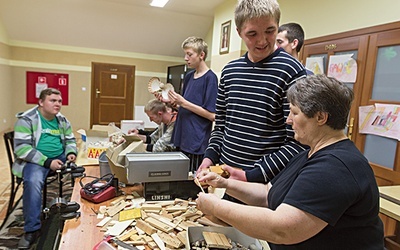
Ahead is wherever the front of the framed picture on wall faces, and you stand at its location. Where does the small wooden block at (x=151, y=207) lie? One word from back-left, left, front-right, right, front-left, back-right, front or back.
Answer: front-left

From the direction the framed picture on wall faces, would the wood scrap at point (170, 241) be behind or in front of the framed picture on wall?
in front

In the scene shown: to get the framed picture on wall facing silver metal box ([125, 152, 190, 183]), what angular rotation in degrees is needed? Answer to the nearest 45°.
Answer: approximately 45° to its left

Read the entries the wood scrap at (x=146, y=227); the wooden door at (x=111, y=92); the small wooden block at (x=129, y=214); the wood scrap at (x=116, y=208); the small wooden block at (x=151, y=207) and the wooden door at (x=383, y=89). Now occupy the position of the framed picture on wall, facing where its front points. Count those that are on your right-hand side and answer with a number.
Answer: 1

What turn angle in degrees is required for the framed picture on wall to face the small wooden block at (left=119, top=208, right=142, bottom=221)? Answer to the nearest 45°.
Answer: approximately 45° to its left

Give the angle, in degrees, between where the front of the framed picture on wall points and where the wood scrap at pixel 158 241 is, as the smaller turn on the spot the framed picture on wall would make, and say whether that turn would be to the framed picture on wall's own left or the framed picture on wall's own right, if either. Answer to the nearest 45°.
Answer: approximately 45° to the framed picture on wall's own left

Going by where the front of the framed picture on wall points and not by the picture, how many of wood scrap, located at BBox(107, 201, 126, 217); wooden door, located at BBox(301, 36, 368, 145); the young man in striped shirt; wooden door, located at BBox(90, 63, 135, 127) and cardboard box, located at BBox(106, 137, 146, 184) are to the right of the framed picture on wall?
1

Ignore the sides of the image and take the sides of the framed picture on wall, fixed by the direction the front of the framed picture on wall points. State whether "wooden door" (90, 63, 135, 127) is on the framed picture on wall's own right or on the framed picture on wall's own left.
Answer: on the framed picture on wall's own right

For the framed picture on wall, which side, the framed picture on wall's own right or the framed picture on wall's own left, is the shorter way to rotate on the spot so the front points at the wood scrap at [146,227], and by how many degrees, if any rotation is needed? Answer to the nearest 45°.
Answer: approximately 45° to the framed picture on wall's own left

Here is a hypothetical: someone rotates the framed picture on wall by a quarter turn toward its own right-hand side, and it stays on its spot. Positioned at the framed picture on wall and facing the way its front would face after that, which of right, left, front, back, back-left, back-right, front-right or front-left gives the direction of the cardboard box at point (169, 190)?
back-left

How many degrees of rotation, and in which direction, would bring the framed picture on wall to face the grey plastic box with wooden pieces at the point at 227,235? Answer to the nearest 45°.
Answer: approximately 45° to its left

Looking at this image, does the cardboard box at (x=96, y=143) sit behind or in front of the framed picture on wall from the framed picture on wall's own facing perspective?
in front

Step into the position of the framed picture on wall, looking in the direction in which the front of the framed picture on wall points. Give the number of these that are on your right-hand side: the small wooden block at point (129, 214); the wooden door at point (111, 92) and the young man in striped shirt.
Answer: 1

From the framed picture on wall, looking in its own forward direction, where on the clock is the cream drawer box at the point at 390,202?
The cream drawer box is roughly at 10 o'clock from the framed picture on wall.
